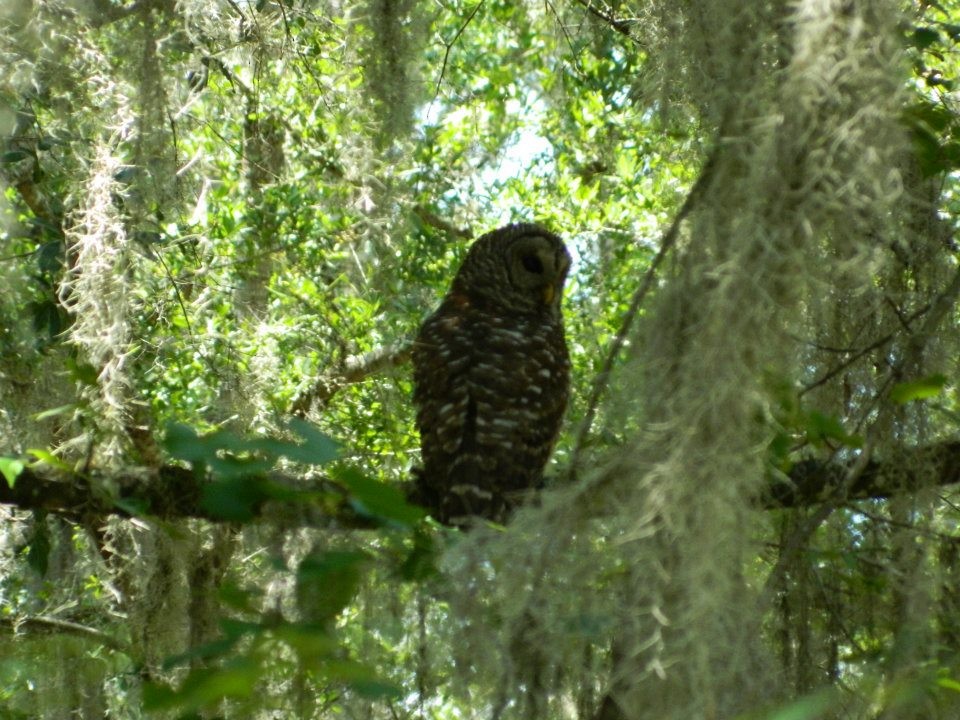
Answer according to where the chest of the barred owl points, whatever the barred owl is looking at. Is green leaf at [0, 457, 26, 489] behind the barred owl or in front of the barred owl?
behind

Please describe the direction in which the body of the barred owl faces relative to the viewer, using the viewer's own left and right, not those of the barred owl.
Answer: facing away from the viewer and to the right of the viewer

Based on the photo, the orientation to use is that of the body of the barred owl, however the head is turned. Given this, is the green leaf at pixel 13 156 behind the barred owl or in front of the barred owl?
behind
